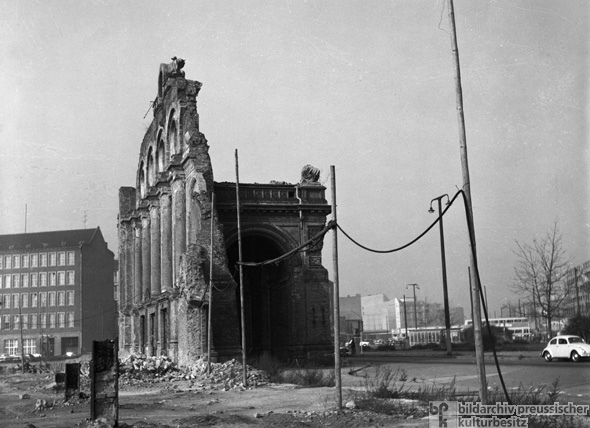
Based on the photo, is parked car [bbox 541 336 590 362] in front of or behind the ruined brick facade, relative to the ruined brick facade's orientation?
in front

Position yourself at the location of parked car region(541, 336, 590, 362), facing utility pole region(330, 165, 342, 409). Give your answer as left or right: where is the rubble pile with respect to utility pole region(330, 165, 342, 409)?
right

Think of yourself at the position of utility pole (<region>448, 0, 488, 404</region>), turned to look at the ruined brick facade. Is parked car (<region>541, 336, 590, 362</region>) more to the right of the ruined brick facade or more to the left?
right
